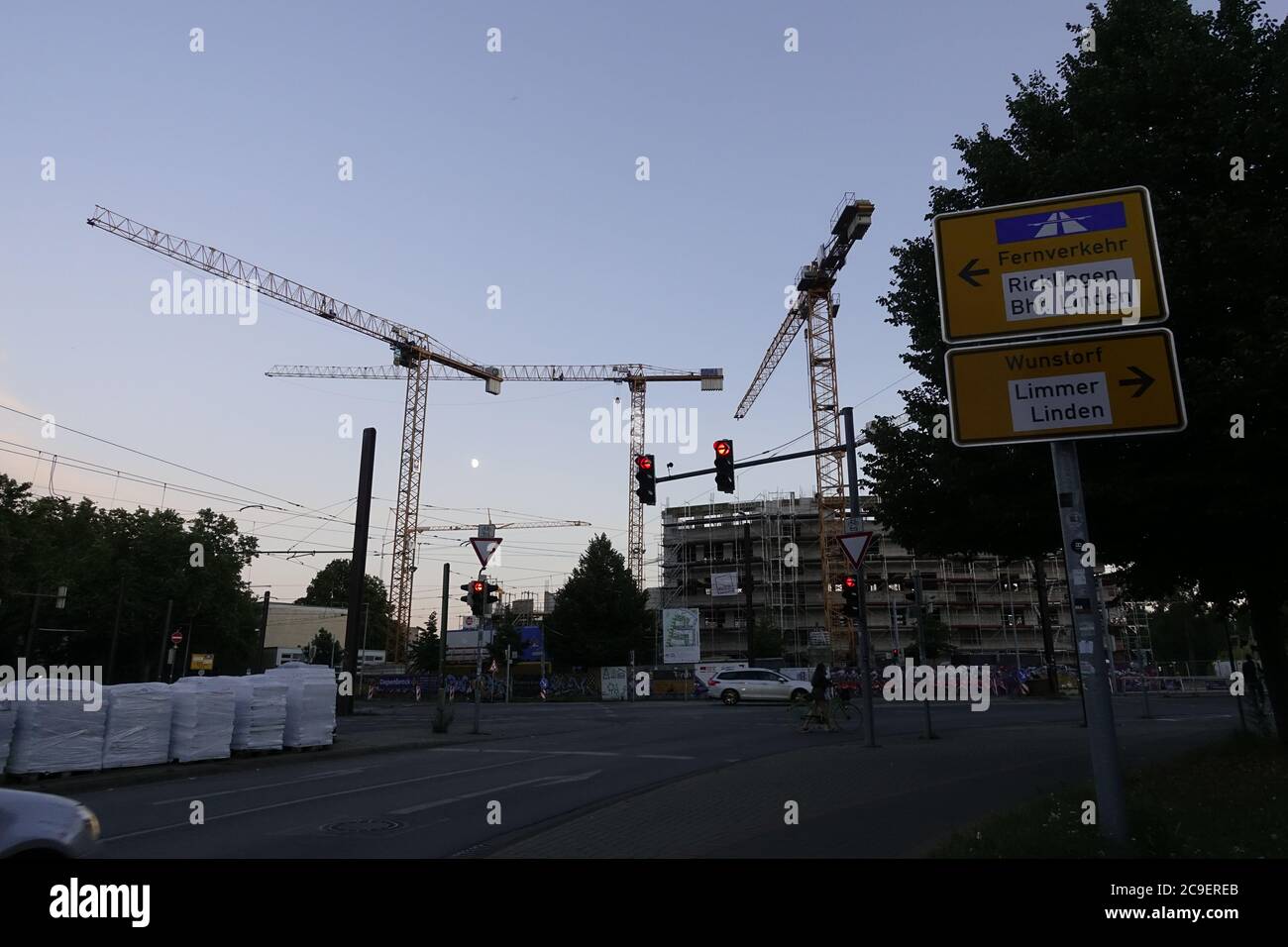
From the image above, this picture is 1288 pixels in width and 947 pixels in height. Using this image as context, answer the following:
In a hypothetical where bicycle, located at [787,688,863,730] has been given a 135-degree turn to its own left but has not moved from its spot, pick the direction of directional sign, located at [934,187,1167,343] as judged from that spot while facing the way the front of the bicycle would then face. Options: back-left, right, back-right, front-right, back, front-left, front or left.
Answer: back-left

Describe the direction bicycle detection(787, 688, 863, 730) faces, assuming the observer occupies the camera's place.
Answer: facing to the right of the viewer

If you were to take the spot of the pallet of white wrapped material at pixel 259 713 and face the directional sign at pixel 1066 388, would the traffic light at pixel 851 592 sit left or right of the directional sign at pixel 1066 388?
left

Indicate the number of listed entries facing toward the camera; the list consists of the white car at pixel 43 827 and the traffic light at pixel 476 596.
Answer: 1

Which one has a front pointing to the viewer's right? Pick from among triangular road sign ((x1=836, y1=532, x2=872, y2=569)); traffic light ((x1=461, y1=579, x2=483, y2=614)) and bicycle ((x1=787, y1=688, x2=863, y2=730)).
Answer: the bicycle

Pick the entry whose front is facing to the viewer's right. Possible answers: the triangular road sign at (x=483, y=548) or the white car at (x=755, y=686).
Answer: the white car

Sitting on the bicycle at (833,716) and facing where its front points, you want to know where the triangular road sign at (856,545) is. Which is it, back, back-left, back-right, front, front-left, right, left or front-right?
right

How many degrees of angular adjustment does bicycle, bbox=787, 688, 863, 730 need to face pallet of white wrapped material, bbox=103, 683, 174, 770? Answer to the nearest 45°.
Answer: approximately 135° to its right

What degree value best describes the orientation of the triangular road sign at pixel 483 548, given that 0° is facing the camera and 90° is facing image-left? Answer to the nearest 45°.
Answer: approximately 0°

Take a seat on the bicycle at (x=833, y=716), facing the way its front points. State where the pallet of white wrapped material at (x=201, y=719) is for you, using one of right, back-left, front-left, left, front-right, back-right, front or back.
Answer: back-right

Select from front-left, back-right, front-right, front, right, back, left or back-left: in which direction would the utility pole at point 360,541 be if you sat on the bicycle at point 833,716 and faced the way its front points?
back

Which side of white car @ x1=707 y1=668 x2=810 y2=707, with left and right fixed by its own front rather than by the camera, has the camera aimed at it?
right

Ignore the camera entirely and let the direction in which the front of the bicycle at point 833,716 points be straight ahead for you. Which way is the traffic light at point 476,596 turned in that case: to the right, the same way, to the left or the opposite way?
to the right
